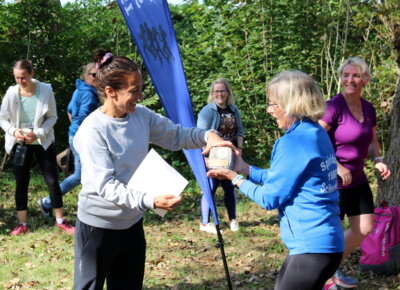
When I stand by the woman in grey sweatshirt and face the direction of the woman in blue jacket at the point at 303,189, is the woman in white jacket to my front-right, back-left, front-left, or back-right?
back-left

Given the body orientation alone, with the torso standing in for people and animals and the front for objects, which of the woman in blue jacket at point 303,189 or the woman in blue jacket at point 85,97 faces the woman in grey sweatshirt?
the woman in blue jacket at point 303,189

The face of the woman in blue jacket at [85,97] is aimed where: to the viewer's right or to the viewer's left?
to the viewer's right

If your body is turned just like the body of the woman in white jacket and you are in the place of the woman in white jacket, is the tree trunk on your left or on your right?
on your left

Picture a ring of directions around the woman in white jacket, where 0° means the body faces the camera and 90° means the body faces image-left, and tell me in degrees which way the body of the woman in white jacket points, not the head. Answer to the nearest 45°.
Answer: approximately 0°

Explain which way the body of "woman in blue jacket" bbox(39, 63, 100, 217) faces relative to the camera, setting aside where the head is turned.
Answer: to the viewer's right

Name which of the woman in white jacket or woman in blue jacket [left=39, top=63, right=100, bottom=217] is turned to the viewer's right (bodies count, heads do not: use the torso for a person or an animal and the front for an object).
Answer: the woman in blue jacket

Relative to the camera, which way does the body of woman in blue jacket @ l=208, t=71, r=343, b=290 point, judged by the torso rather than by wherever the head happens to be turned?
to the viewer's left

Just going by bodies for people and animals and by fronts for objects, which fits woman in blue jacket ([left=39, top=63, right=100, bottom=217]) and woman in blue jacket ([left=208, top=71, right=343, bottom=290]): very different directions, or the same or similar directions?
very different directions
